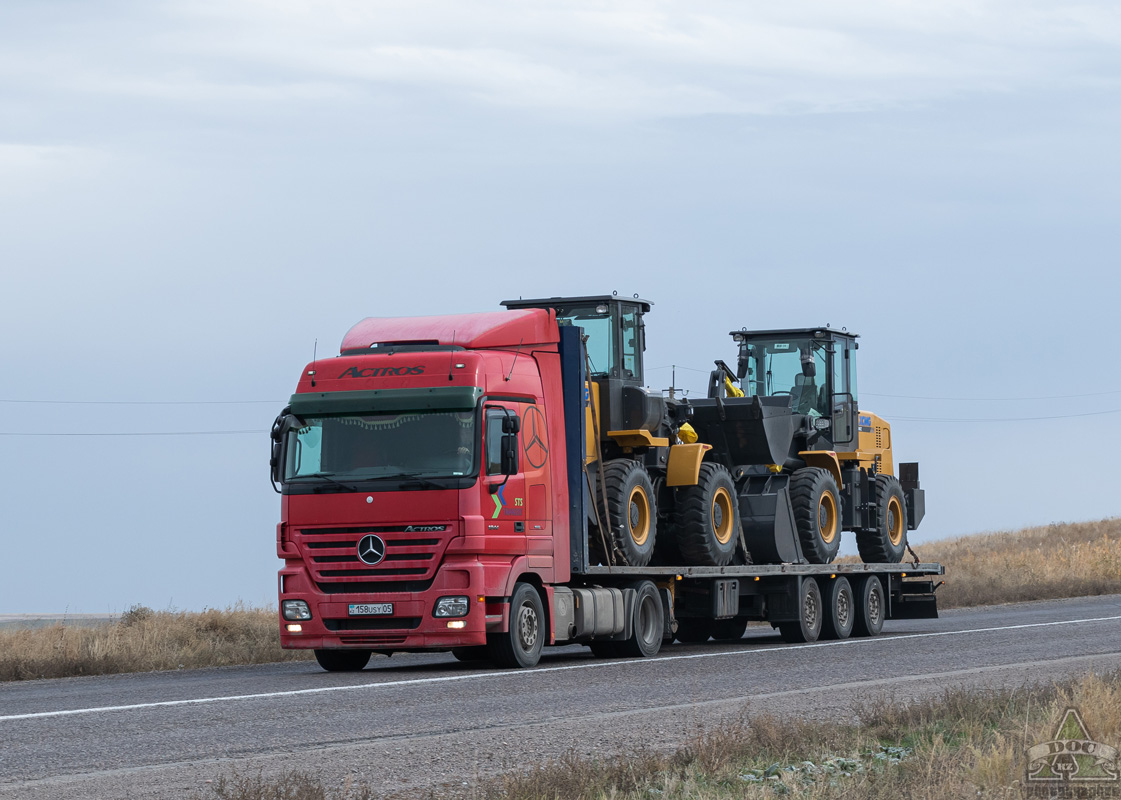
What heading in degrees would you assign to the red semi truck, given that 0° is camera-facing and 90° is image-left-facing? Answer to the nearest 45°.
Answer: approximately 45°
